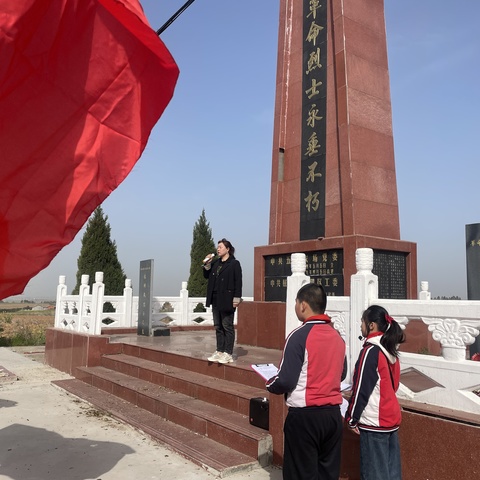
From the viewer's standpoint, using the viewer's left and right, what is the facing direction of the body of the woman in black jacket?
facing the viewer and to the left of the viewer

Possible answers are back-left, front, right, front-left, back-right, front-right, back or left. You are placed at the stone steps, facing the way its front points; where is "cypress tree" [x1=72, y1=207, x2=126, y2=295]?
back-right

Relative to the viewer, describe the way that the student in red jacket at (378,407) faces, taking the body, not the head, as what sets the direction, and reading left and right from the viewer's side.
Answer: facing away from the viewer and to the left of the viewer

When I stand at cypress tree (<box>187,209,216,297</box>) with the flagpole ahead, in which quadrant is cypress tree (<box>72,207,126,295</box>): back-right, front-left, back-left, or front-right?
front-right

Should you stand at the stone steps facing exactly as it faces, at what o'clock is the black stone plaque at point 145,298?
The black stone plaque is roughly at 4 o'clock from the stone steps.

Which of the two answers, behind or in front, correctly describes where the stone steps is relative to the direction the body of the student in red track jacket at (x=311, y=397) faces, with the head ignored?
in front

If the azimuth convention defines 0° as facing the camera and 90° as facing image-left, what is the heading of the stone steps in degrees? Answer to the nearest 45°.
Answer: approximately 45°

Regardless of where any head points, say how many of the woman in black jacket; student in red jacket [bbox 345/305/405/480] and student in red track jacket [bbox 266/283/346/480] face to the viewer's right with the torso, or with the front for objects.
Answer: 0

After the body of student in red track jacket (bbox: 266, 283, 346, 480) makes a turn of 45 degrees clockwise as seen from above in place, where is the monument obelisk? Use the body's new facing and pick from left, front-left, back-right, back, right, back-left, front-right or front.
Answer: front

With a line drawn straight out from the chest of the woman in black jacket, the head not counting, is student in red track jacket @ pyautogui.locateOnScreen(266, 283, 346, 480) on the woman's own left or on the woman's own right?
on the woman's own left

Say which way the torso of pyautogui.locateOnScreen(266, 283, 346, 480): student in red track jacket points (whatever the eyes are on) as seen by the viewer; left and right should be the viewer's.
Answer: facing away from the viewer and to the left of the viewer

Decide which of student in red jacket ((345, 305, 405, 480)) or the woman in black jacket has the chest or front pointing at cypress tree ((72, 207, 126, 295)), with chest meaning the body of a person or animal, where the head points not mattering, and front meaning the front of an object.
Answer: the student in red jacket

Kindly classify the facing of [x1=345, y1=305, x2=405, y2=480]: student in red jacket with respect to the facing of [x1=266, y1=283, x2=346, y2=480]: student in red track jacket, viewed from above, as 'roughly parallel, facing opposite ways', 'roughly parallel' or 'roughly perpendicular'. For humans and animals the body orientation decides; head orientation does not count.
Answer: roughly parallel

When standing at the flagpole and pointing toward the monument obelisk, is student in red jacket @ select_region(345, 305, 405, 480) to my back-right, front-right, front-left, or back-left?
front-right
